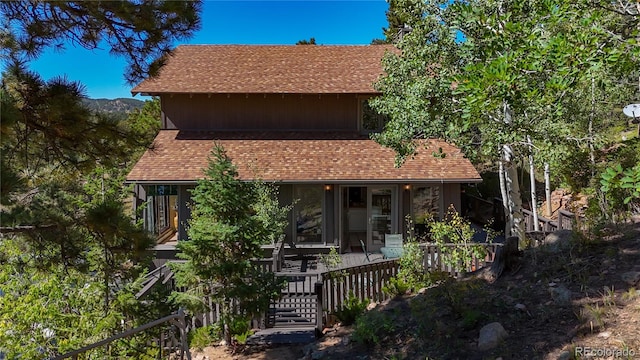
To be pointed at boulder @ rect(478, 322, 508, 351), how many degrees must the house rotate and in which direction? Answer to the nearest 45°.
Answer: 0° — it already faces it

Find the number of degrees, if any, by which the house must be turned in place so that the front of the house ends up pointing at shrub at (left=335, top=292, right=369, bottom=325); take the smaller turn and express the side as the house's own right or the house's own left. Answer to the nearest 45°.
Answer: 0° — it already faces it

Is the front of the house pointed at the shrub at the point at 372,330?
yes

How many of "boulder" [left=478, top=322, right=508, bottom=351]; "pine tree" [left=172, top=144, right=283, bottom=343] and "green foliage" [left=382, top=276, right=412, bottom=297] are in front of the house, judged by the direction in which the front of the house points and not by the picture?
3

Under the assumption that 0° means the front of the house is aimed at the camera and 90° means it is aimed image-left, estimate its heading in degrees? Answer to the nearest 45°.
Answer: approximately 0°

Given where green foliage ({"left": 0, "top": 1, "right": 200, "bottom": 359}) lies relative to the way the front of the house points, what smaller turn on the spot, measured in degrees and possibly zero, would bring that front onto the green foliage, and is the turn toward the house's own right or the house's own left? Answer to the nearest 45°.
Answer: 0° — it already faces it
